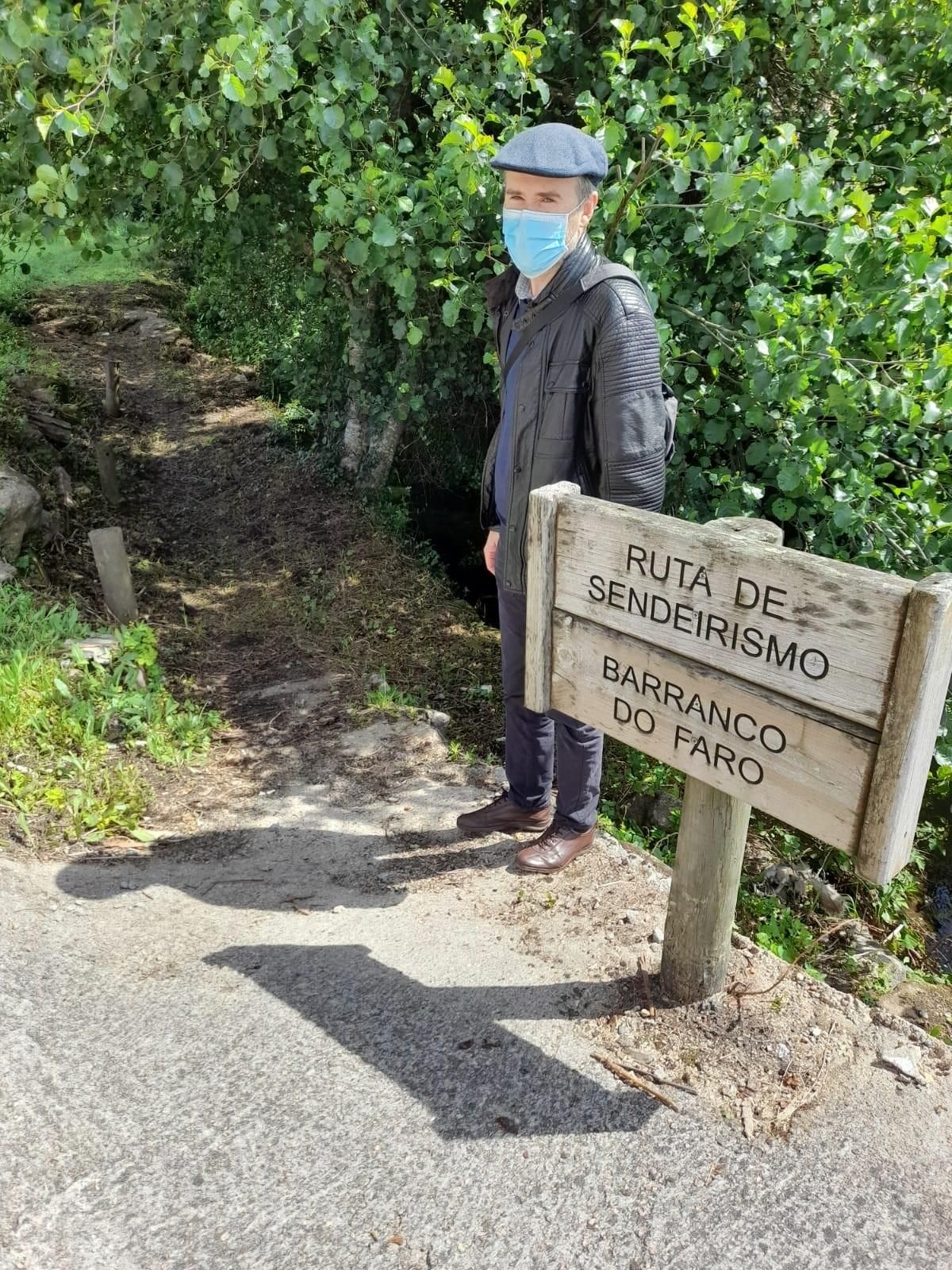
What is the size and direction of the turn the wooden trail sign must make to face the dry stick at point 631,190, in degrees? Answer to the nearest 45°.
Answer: approximately 135° to its right

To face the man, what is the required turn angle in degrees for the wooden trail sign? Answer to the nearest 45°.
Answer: approximately 90° to its right

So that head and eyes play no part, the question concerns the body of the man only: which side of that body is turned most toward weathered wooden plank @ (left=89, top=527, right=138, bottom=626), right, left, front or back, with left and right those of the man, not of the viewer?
right

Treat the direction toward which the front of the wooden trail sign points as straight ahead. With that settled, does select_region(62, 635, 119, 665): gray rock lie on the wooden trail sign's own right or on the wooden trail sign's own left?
on the wooden trail sign's own right

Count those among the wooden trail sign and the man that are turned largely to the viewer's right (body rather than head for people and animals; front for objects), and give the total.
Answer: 0

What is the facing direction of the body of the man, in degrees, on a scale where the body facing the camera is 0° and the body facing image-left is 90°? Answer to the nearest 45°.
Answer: approximately 45°

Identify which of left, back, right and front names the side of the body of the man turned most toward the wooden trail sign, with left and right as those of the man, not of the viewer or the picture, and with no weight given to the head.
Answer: left

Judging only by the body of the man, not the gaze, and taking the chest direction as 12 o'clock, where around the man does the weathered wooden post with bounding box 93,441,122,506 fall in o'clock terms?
The weathered wooden post is roughly at 3 o'clock from the man.

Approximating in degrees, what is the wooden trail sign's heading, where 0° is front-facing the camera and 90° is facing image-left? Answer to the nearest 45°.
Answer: approximately 45°

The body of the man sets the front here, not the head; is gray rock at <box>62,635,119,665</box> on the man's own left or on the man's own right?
on the man's own right
